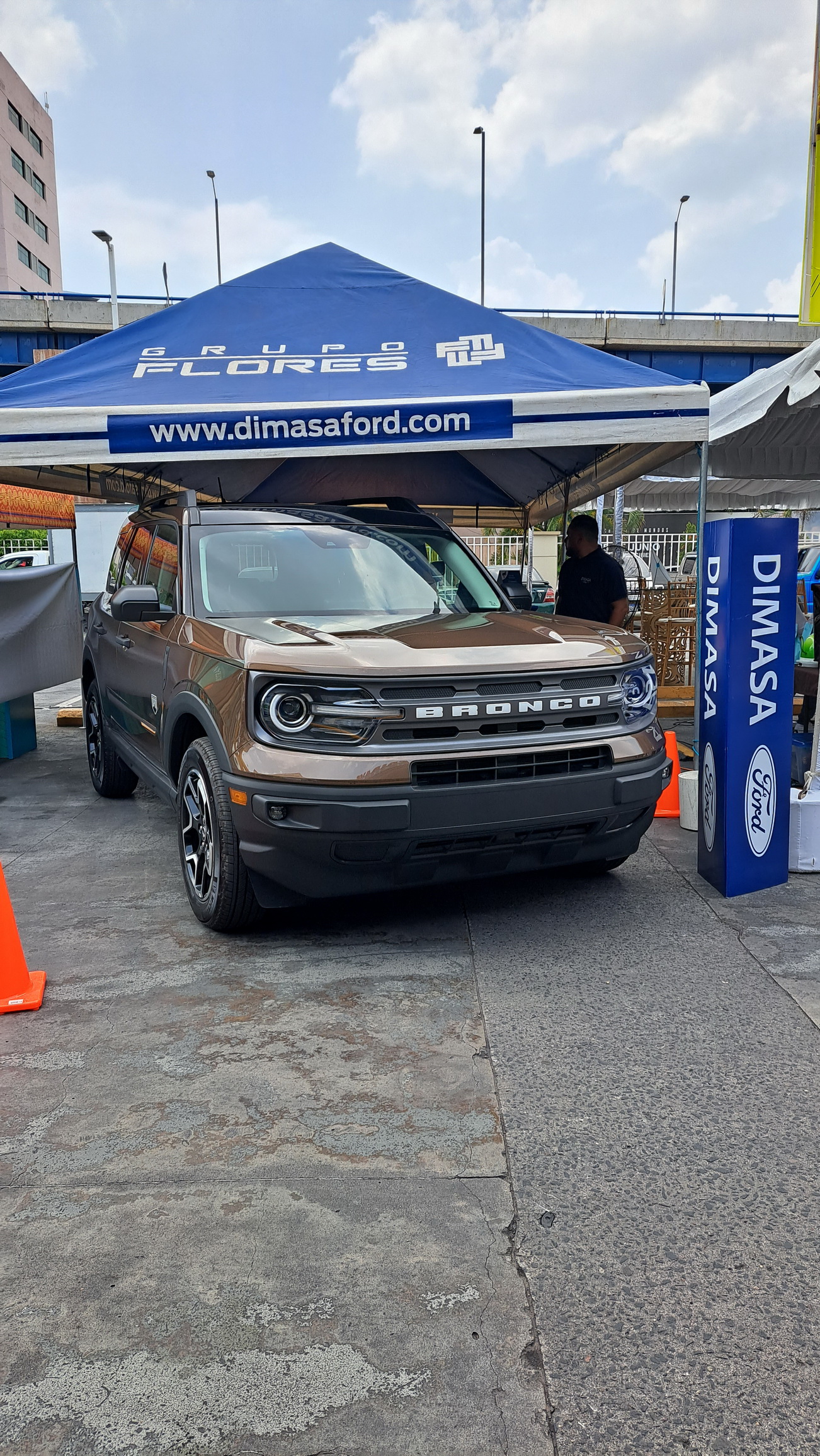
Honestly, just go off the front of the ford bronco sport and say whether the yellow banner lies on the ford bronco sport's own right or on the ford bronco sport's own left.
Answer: on the ford bronco sport's own left

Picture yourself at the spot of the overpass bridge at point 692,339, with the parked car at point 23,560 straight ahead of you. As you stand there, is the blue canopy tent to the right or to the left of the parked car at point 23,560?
left

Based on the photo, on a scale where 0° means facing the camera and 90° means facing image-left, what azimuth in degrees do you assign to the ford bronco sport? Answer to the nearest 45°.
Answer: approximately 315°

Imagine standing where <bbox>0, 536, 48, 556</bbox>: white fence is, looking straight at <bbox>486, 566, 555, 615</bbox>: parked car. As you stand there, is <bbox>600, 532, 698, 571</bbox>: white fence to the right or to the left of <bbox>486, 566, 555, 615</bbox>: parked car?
left

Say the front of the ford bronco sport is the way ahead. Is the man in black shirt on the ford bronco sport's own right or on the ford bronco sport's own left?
on the ford bronco sport's own left

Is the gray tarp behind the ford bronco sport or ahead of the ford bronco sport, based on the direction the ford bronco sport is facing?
behind

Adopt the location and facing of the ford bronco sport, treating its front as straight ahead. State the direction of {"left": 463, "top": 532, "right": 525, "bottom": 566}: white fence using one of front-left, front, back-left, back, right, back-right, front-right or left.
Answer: back-left
